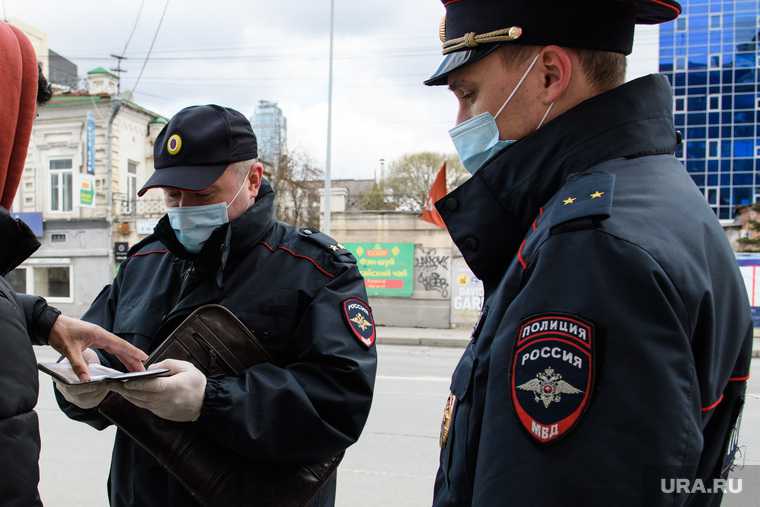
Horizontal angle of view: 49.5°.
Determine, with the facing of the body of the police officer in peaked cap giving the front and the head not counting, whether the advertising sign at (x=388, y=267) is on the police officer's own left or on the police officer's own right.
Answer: on the police officer's own right

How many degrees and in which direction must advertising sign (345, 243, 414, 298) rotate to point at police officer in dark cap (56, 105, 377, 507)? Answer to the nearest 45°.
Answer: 0° — it already faces them

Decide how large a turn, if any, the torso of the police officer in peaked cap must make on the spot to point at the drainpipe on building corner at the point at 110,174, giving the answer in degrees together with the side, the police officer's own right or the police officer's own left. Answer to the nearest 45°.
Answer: approximately 45° to the police officer's own right

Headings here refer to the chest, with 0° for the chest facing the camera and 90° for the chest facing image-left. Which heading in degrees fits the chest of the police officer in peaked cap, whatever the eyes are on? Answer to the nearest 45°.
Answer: approximately 90°

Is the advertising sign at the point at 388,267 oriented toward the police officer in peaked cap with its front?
yes

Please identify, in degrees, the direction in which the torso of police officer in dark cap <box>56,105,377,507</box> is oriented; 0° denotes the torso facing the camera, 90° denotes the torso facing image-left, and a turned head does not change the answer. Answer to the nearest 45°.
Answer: approximately 45°

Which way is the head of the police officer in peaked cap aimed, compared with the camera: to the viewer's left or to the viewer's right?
to the viewer's left

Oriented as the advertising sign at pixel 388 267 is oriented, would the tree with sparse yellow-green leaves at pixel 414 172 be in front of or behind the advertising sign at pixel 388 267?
behind

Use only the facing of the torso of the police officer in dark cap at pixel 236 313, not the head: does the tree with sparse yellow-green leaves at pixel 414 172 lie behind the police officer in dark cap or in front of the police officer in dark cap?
behind

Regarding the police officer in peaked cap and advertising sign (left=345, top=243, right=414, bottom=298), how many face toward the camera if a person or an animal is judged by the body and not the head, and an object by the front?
1
